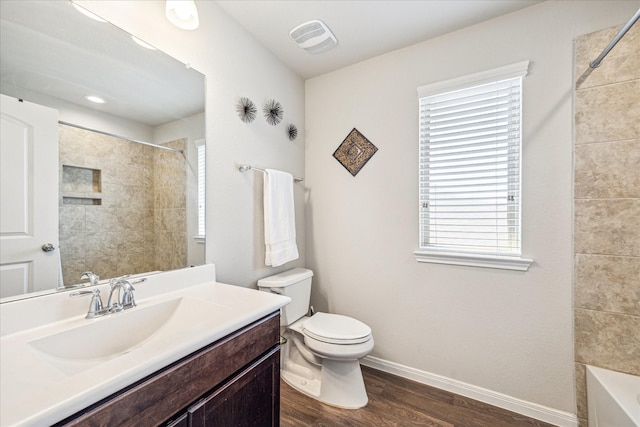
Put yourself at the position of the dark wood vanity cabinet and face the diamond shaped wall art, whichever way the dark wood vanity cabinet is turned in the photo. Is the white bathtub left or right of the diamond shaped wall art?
right

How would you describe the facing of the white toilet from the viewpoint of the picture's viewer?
facing the viewer and to the right of the viewer

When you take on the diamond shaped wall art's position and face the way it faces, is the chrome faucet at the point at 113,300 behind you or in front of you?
in front

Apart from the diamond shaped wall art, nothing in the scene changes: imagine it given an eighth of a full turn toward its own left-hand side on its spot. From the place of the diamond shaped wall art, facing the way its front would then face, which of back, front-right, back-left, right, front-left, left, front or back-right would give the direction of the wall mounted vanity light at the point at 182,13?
right

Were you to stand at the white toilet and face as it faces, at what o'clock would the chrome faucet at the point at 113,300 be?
The chrome faucet is roughly at 3 o'clock from the white toilet.

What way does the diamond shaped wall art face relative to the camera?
toward the camera

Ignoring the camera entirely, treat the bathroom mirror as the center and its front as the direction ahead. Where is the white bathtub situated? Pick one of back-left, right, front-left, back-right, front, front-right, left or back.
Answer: front

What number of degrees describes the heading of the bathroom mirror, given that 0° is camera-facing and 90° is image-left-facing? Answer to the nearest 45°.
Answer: approximately 315°

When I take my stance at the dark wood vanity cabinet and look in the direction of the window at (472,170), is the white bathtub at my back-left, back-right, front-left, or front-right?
front-right

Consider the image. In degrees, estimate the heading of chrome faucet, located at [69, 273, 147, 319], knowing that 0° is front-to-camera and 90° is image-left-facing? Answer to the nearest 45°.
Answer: approximately 315°

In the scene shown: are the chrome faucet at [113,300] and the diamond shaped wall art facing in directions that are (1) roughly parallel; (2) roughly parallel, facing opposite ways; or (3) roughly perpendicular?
roughly perpendicular

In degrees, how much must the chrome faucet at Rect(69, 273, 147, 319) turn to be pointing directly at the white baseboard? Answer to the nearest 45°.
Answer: approximately 45° to its left

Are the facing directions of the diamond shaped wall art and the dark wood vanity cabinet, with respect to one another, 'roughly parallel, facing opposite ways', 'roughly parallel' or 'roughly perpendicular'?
roughly perpendicular

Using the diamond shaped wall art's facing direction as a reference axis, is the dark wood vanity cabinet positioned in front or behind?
in front
